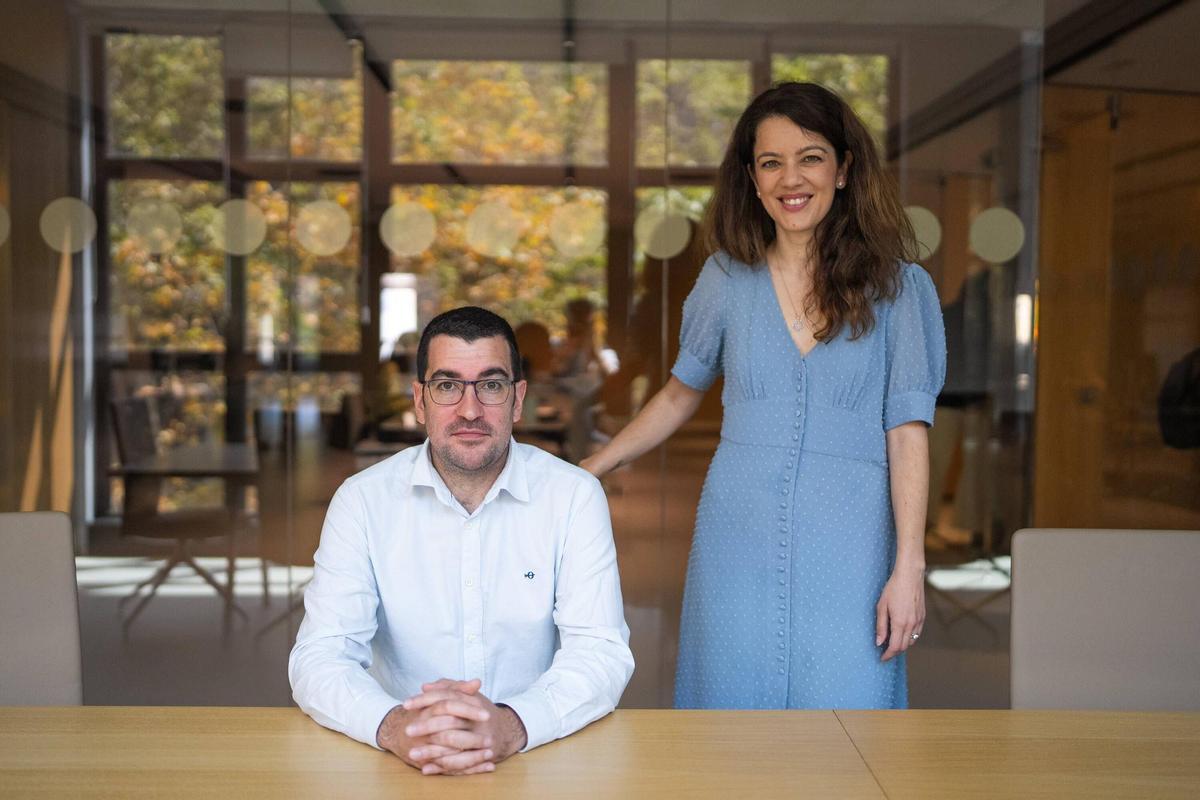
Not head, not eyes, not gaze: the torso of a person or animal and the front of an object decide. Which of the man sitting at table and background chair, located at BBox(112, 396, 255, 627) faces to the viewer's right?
the background chair

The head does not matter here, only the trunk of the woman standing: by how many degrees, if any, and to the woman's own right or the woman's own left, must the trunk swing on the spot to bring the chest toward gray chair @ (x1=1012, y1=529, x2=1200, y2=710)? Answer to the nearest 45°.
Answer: approximately 90° to the woman's own left

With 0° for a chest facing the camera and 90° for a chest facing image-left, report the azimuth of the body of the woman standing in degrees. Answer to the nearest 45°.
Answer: approximately 0°

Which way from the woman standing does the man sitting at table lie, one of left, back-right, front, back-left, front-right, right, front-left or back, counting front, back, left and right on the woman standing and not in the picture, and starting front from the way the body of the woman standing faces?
front-right

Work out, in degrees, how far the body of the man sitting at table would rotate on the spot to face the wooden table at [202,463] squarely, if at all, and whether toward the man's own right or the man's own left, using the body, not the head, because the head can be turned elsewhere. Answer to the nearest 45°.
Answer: approximately 180°

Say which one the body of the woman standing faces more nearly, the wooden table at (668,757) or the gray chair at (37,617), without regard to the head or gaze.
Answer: the wooden table

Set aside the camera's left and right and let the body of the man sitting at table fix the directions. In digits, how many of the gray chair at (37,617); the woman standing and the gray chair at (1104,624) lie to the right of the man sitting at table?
1

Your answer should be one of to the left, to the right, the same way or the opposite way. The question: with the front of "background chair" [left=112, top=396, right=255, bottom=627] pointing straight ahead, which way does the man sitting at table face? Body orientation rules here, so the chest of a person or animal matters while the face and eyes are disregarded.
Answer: to the right

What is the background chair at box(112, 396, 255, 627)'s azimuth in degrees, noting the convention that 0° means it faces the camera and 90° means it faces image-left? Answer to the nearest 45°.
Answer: approximately 270°

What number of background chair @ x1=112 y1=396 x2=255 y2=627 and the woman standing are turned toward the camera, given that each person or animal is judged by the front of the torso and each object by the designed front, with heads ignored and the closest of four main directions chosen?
1

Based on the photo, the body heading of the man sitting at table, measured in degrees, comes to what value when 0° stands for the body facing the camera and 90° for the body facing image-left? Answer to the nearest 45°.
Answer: approximately 0°

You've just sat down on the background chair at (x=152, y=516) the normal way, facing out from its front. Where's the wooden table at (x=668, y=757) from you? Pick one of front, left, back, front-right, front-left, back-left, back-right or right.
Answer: right
